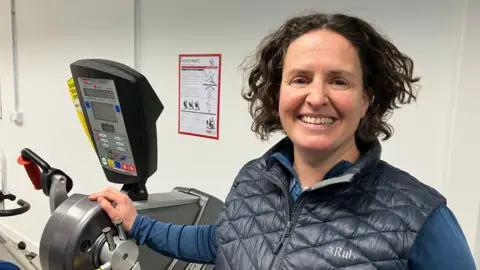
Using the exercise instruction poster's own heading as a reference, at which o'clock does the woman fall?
The woman is roughly at 10 o'clock from the exercise instruction poster.

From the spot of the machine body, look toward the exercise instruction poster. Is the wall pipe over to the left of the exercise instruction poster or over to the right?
left

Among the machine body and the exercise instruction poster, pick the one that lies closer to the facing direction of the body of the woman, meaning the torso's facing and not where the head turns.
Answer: the machine body

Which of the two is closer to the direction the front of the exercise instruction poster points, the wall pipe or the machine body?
the machine body

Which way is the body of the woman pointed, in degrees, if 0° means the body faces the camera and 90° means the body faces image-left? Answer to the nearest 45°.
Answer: approximately 45°

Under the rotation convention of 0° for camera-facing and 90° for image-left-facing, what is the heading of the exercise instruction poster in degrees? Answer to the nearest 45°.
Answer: approximately 45°

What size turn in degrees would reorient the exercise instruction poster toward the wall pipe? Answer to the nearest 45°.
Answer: approximately 90° to its right

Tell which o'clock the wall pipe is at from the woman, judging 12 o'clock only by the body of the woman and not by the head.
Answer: The wall pipe is roughly at 3 o'clock from the woman.
